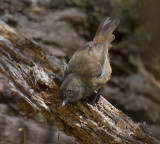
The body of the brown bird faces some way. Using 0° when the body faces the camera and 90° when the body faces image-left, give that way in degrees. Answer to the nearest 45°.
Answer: approximately 45°
